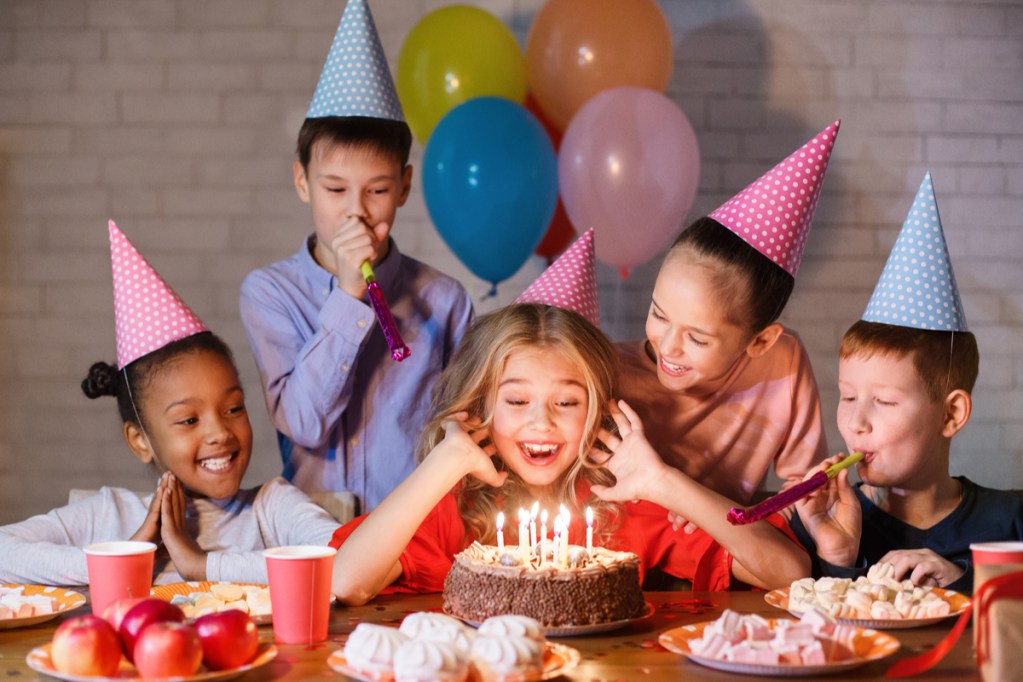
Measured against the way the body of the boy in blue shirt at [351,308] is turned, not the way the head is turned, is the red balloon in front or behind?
behind

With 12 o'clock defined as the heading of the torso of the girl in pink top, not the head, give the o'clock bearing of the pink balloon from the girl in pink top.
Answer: The pink balloon is roughly at 4 o'clock from the girl in pink top.

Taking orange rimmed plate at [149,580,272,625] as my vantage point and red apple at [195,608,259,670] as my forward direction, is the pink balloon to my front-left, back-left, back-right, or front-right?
back-left

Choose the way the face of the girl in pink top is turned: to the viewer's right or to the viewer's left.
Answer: to the viewer's left

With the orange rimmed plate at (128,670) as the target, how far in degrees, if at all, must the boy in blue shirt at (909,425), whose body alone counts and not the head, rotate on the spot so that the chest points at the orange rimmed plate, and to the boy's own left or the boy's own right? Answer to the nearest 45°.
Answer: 0° — they already face it

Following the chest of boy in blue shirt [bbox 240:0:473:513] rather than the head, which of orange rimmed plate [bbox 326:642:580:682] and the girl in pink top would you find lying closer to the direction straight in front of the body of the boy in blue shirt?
the orange rimmed plate

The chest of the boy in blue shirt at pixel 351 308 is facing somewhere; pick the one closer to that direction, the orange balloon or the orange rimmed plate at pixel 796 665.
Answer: the orange rimmed plate

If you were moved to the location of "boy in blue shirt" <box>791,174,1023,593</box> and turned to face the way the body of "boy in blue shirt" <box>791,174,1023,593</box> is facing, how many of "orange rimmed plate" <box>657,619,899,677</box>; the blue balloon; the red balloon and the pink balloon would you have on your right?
3

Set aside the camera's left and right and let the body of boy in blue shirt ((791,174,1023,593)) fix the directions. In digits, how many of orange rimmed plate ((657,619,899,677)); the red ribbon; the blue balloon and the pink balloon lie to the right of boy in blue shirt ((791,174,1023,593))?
2

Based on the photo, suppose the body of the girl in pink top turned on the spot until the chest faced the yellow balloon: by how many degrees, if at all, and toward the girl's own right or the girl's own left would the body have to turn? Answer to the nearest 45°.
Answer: approximately 90° to the girl's own right

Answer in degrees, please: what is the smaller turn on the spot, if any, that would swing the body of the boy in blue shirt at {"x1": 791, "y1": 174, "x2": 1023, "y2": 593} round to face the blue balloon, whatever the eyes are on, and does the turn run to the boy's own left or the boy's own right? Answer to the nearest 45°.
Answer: approximately 90° to the boy's own right
